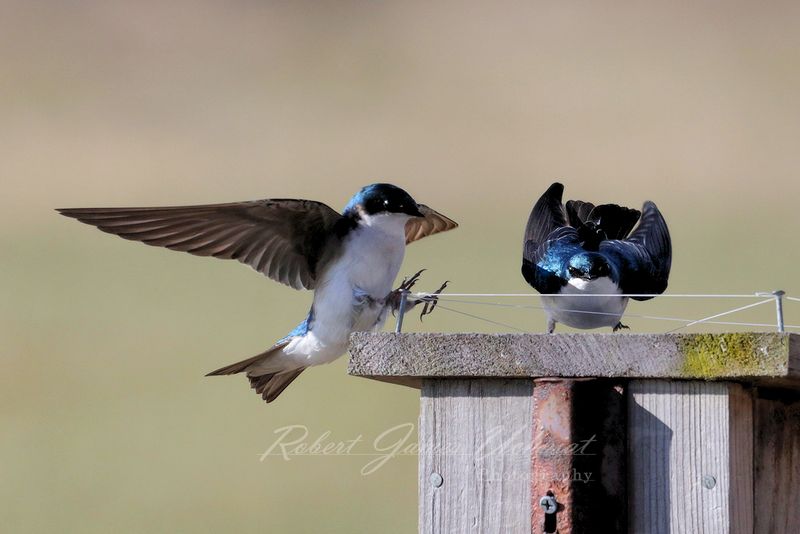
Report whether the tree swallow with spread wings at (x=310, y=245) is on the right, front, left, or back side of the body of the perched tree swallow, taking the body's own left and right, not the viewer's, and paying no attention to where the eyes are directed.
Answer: right

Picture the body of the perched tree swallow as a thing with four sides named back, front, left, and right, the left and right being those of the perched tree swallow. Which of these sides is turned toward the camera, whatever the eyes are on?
front
